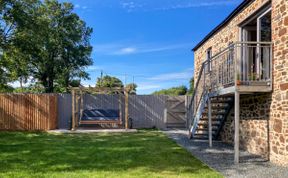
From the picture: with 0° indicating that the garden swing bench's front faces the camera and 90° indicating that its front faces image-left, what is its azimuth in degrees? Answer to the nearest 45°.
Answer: approximately 0°

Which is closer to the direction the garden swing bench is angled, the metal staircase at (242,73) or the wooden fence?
the metal staircase

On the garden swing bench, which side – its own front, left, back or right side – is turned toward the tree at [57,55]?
back

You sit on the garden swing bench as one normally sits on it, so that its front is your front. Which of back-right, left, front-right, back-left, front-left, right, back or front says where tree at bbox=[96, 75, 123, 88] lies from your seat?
back

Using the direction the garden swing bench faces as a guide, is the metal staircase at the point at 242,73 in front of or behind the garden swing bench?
in front

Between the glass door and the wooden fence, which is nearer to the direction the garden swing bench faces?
the glass door

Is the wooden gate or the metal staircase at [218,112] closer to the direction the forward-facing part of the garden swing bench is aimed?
the metal staircase

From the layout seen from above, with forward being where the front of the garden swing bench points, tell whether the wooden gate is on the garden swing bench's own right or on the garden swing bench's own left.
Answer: on the garden swing bench's own left

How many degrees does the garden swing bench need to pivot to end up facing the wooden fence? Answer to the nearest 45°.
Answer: approximately 90° to its right

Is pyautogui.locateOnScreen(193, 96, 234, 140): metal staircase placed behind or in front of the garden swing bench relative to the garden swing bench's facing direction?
in front

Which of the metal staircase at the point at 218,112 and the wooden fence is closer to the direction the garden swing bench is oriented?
the metal staircase
